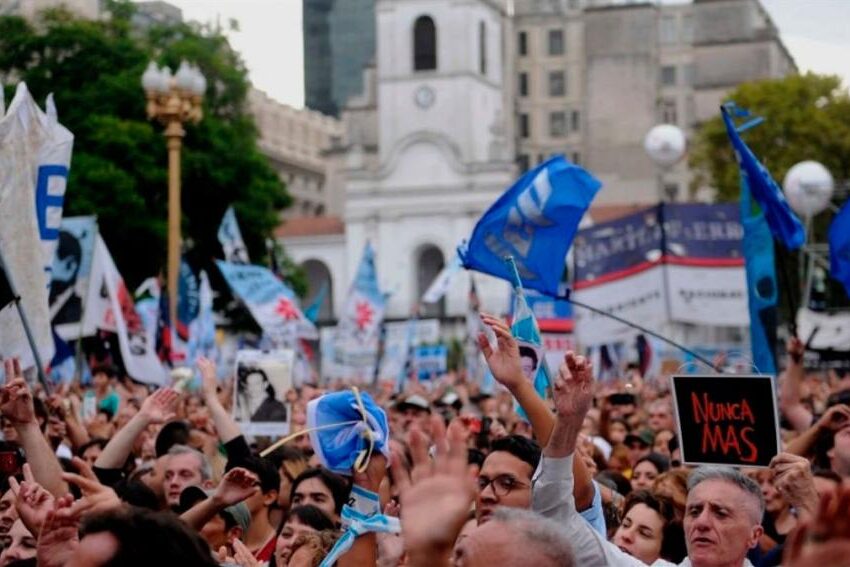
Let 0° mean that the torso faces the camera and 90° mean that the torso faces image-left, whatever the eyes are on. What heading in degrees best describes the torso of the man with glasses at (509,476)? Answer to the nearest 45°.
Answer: approximately 45°

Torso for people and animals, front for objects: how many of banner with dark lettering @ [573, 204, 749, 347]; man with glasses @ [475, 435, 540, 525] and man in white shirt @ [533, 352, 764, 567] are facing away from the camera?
0

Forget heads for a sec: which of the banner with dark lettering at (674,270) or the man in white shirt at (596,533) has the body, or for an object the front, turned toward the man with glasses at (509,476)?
the banner with dark lettering

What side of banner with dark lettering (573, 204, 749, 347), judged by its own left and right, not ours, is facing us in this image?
front

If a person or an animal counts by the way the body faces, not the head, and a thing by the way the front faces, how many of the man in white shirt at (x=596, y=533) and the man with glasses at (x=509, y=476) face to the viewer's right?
0

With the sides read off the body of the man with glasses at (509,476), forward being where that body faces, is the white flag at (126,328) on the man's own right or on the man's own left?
on the man's own right

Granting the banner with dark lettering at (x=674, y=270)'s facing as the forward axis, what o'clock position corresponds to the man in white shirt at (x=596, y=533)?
The man in white shirt is roughly at 12 o'clock from the banner with dark lettering.

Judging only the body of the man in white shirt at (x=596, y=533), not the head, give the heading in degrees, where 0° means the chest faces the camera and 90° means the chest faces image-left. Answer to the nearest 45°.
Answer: approximately 45°
